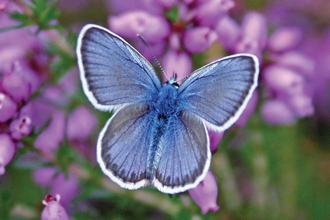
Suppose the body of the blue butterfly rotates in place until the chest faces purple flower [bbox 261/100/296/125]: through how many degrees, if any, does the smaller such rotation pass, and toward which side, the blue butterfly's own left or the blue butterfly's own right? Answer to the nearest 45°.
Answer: approximately 45° to the blue butterfly's own right

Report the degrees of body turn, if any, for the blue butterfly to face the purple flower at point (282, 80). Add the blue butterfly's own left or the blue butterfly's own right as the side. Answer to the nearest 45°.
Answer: approximately 45° to the blue butterfly's own right

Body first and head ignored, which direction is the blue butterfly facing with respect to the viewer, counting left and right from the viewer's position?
facing away from the viewer

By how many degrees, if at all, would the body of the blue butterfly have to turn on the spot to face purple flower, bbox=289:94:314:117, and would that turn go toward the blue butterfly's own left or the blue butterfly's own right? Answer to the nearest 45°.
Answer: approximately 45° to the blue butterfly's own right

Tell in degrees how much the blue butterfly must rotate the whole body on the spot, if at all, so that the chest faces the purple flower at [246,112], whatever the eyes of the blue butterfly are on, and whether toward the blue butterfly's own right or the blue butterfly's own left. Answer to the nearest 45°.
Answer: approximately 45° to the blue butterfly's own right

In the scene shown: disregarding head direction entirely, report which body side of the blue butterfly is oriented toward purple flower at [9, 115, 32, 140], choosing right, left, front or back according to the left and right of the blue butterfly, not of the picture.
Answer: left

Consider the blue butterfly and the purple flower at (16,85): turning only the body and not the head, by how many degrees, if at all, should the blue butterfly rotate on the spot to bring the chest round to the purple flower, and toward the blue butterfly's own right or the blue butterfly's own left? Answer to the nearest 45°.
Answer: approximately 90° to the blue butterfly's own left
